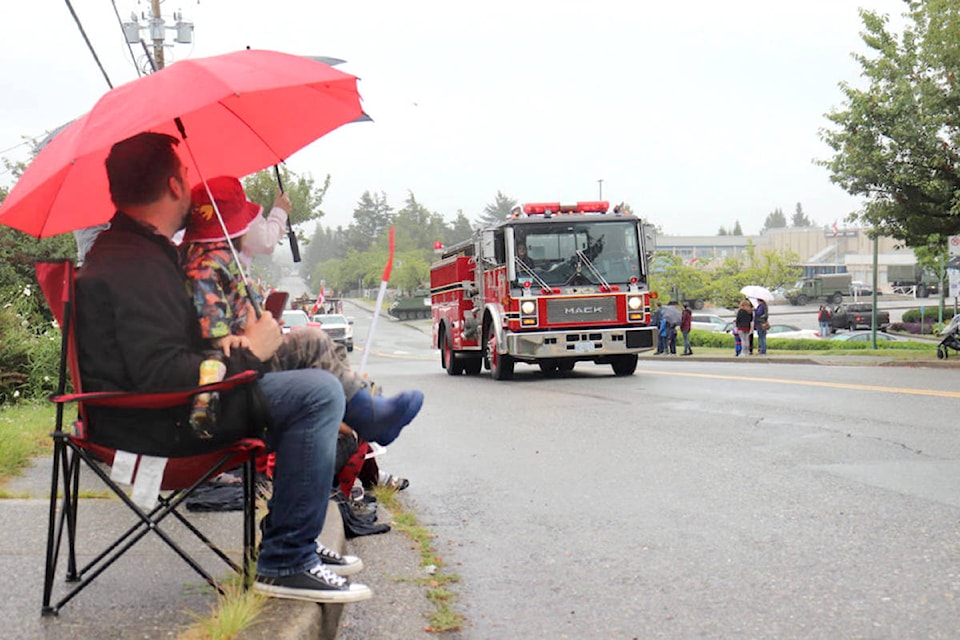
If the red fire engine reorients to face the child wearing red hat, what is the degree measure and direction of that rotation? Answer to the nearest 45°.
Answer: approximately 45° to its right

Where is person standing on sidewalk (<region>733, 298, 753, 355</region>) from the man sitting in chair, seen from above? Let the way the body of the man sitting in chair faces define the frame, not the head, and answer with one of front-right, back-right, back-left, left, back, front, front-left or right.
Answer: front-left

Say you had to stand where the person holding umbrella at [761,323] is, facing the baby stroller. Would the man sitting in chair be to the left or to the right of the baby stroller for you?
right

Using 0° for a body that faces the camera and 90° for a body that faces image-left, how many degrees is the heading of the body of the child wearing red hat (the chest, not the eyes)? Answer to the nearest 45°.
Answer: approximately 270°

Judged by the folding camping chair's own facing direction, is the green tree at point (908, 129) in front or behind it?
in front

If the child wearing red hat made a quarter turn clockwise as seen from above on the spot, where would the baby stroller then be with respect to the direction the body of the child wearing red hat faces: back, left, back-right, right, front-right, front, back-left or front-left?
back-left

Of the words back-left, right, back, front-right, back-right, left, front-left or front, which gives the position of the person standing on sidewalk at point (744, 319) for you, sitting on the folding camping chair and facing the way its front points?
front-left

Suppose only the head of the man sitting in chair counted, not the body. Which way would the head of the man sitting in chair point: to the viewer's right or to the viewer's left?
to the viewer's right

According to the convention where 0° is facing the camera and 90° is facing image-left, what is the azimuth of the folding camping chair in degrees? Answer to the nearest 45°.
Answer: approximately 270°

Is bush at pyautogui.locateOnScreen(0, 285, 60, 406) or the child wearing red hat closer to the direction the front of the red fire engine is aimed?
the child wearing red hat

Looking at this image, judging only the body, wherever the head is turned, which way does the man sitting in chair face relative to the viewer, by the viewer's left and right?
facing to the right of the viewer

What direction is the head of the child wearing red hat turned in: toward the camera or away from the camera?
away from the camera
